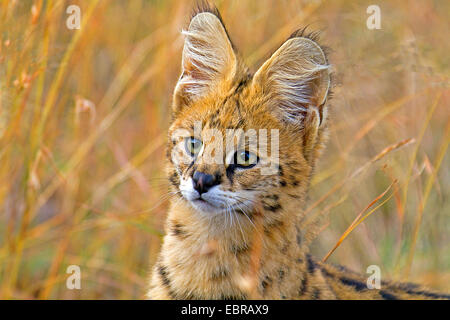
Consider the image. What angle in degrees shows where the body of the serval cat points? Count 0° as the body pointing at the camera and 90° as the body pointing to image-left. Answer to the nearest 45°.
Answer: approximately 45°
